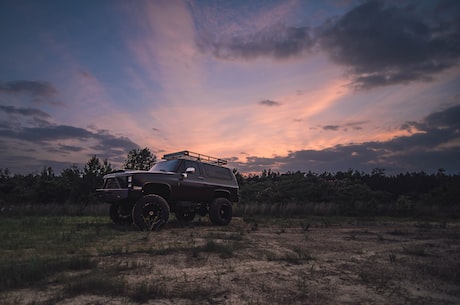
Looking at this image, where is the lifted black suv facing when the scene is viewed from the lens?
facing the viewer and to the left of the viewer
